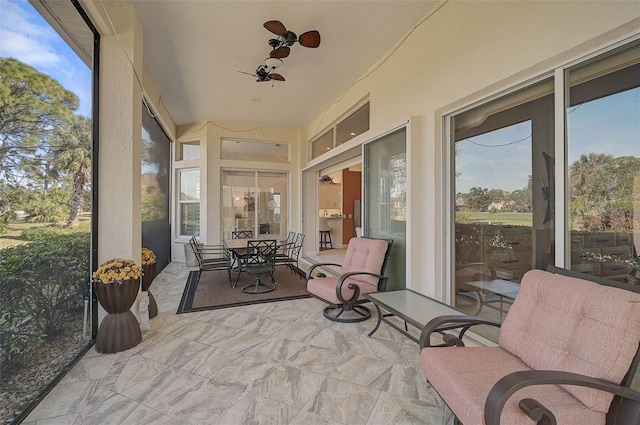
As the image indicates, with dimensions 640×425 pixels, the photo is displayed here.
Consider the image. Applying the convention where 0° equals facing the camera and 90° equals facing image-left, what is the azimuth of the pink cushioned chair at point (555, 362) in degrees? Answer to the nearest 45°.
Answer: approximately 45°

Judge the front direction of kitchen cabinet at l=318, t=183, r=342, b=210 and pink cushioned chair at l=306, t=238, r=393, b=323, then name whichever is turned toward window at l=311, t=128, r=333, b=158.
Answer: the kitchen cabinet

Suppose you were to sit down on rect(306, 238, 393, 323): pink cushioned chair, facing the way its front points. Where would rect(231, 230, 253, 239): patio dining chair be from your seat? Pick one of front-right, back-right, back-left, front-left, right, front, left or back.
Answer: right

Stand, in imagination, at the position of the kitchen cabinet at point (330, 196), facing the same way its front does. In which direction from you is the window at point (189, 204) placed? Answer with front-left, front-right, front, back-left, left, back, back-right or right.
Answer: front-right

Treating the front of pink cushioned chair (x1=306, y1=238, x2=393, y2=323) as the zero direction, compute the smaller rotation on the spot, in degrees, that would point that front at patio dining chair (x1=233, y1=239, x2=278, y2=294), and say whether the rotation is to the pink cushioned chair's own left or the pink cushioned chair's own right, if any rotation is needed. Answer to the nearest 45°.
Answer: approximately 90° to the pink cushioned chair's own right

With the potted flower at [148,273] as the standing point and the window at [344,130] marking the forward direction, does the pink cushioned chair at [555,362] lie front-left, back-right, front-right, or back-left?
front-right

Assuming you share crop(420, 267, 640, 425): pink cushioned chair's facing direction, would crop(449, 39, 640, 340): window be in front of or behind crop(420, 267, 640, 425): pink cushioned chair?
behind

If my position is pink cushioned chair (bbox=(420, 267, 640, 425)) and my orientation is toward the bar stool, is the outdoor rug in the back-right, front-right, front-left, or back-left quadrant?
front-left

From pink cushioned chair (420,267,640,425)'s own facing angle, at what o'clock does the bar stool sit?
The bar stool is roughly at 3 o'clock from the pink cushioned chair.

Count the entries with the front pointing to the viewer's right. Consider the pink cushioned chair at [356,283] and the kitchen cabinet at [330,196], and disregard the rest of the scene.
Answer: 0

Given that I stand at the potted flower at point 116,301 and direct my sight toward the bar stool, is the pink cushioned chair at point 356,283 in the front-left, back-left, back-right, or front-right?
front-right

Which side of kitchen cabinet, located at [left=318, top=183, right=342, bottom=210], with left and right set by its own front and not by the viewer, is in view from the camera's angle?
front

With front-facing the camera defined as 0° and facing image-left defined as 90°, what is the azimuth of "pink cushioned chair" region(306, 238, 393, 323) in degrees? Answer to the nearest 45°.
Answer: approximately 45°

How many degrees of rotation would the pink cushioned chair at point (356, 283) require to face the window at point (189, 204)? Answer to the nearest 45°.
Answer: approximately 90° to its right
